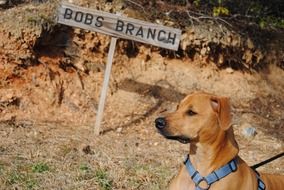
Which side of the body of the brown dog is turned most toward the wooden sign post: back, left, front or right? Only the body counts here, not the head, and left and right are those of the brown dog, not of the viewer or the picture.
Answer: right

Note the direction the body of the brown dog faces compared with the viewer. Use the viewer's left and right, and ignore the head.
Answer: facing the viewer and to the left of the viewer
